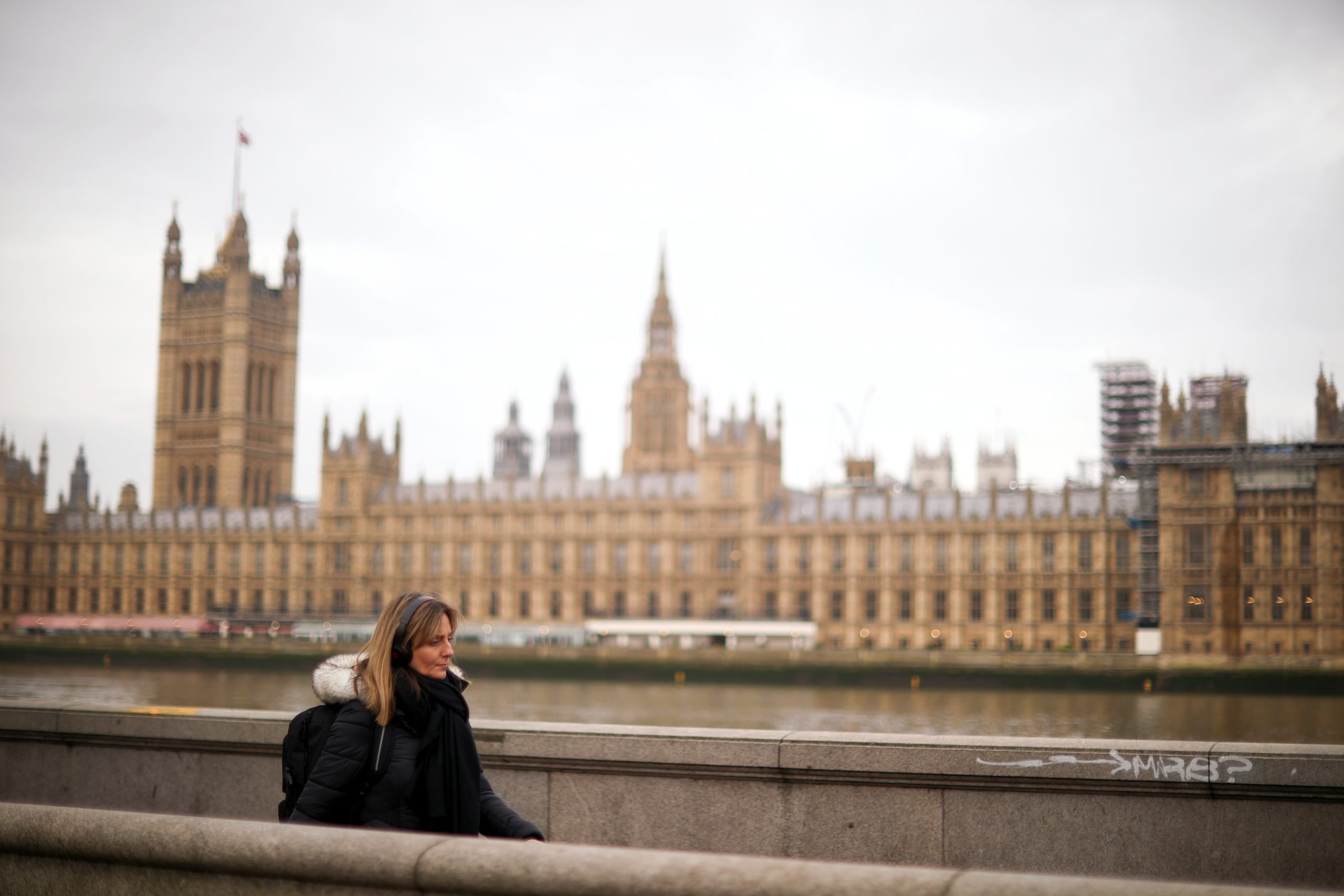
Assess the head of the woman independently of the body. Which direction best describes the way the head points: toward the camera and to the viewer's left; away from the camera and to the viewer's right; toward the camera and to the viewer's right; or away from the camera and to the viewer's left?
toward the camera and to the viewer's right

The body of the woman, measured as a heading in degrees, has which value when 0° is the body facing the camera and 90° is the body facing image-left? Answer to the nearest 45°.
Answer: approximately 315°

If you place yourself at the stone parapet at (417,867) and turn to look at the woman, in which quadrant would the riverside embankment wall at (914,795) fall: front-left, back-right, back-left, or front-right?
front-right
